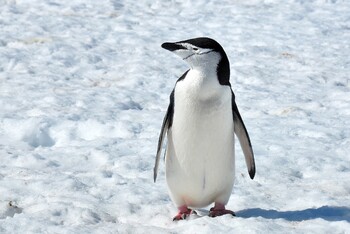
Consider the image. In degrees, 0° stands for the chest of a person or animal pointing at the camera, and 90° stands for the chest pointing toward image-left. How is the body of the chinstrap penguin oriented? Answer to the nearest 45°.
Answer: approximately 0°
